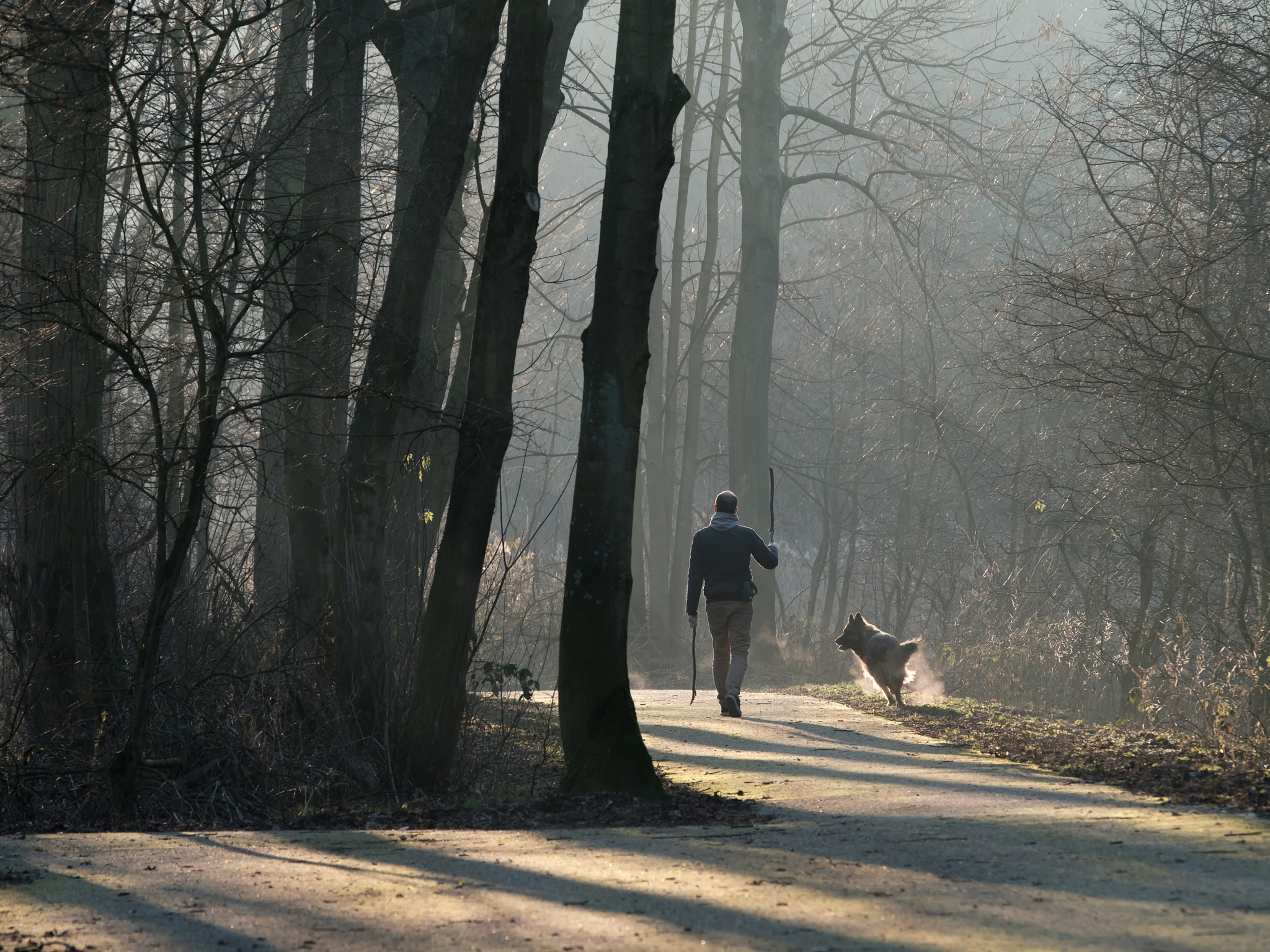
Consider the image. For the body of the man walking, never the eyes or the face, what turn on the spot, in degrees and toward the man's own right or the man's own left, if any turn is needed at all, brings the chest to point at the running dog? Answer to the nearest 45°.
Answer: approximately 45° to the man's own right

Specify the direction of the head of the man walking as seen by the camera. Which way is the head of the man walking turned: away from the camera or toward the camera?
away from the camera

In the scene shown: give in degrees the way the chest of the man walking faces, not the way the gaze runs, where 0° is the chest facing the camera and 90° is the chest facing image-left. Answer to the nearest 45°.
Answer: approximately 180°
